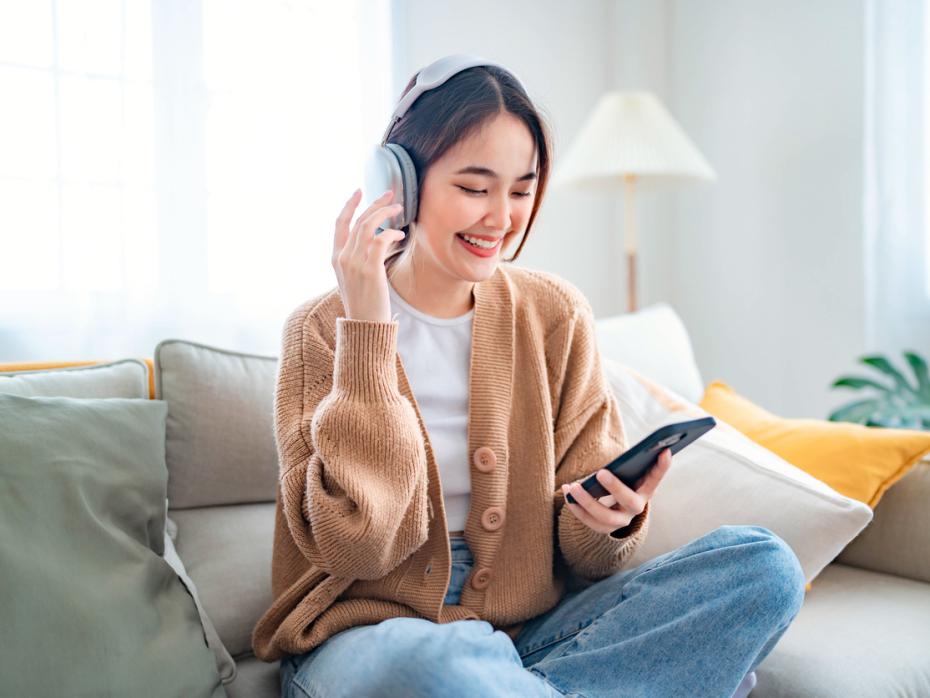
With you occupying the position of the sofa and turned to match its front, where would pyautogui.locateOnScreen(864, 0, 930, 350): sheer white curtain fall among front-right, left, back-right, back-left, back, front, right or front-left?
back-left

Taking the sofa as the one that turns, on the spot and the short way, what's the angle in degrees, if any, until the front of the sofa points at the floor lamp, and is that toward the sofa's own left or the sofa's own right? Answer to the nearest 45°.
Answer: approximately 135° to the sofa's own left
